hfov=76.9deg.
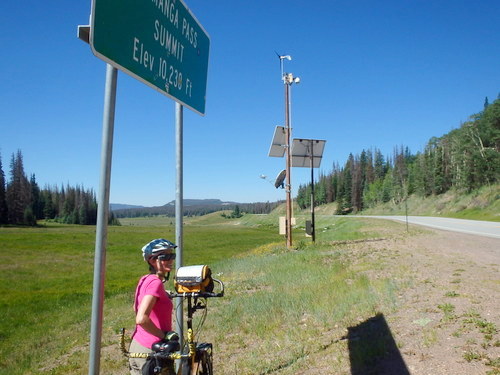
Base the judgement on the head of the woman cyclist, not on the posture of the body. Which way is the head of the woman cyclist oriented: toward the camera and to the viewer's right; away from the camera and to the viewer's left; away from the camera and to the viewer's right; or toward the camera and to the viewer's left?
toward the camera and to the viewer's right

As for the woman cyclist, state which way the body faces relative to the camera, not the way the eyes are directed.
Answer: to the viewer's right

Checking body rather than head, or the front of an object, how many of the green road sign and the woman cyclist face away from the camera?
0
